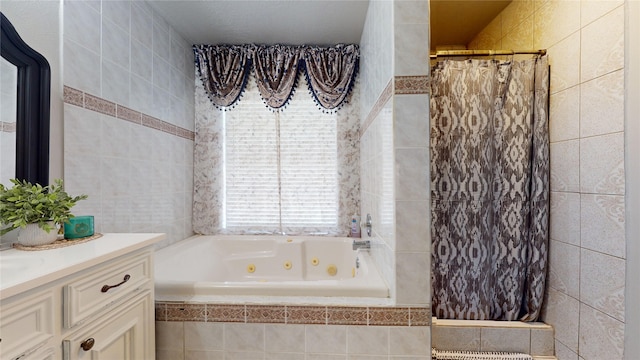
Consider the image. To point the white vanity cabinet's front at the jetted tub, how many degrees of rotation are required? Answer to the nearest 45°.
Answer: approximately 90° to its left

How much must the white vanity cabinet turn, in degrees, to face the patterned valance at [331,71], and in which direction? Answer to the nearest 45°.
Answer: approximately 90° to its left

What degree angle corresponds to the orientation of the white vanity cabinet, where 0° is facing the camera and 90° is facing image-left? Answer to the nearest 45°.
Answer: approximately 315°

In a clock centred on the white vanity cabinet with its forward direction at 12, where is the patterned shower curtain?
The patterned shower curtain is roughly at 11 o'clock from the white vanity cabinet.

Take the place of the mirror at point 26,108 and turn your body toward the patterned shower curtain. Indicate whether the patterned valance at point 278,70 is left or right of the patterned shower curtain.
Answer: left

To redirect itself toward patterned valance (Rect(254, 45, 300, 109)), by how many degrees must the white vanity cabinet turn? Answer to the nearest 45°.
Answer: approximately 90° to its left

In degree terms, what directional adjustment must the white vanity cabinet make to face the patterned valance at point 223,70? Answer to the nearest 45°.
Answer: approximately 90° to its left

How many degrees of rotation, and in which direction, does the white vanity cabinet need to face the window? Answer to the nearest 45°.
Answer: approximately 90° to its left
